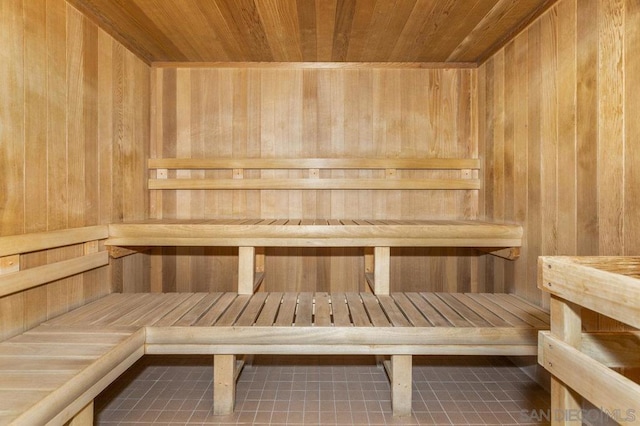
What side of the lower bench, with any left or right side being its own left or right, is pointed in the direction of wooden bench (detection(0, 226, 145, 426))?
right

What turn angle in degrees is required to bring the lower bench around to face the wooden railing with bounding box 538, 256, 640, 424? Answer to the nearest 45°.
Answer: approximately 45° to its left

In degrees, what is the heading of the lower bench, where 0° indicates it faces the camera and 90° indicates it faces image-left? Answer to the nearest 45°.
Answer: approximately 0°
